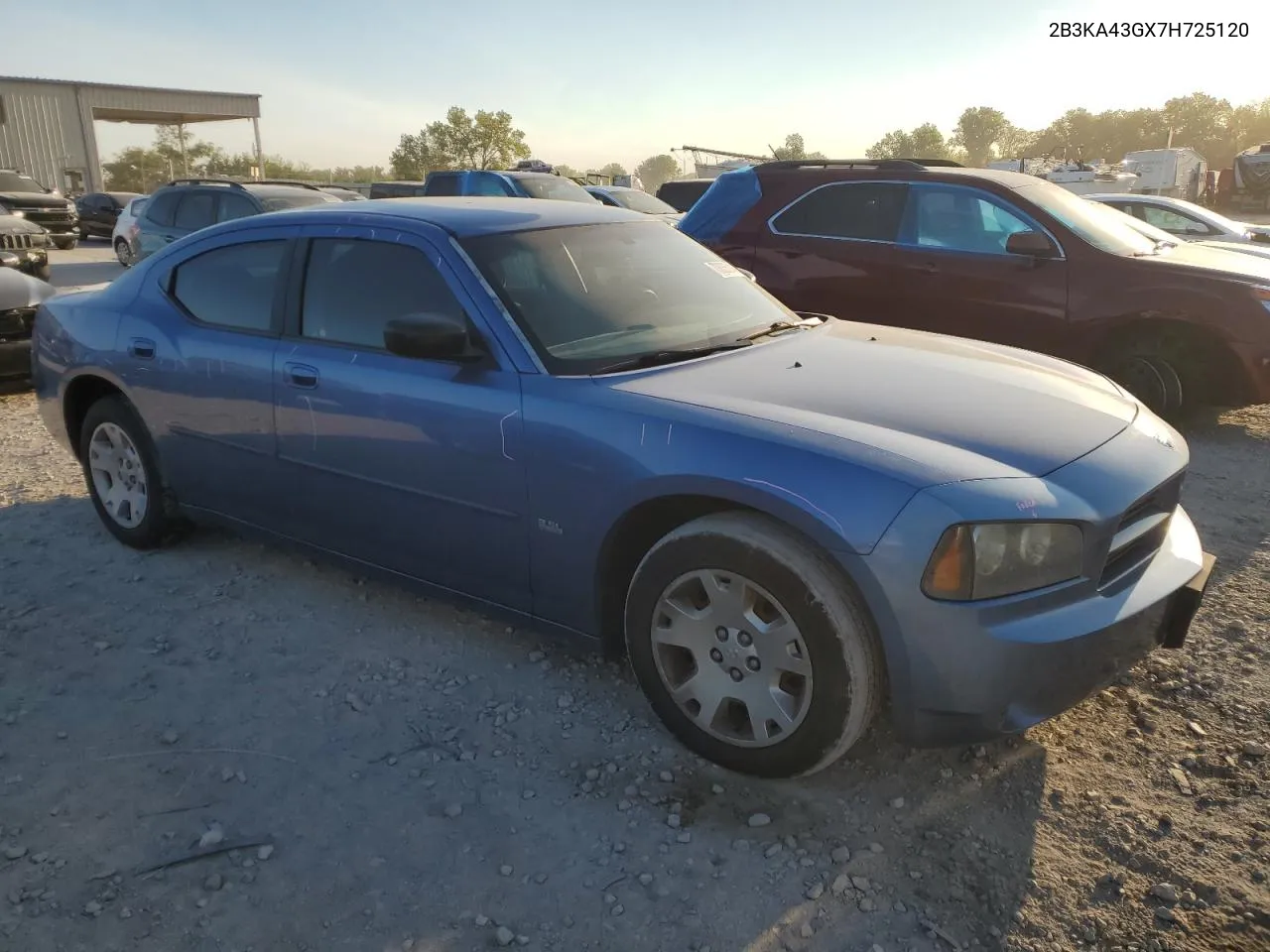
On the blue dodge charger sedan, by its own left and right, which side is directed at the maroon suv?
left

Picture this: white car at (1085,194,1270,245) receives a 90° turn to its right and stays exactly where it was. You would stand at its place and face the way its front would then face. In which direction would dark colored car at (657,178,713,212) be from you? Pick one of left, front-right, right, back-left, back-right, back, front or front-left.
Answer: back-right

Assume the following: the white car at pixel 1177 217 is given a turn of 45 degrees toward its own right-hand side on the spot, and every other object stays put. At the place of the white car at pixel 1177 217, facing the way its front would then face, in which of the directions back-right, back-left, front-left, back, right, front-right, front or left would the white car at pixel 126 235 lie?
back-right

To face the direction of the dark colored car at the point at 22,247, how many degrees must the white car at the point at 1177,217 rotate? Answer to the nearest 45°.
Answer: approximately 180°

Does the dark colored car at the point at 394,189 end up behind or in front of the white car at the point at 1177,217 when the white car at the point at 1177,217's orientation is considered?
behind

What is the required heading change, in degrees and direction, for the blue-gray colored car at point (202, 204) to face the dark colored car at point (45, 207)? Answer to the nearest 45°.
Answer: approximately 135° to its left

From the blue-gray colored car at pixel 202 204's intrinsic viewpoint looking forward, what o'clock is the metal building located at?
The metal building is roughly at 7 o'clock from the blue-gray colored car.

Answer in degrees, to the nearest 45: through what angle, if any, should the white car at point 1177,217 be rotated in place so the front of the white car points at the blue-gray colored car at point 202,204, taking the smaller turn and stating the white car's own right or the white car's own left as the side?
approximately 180°

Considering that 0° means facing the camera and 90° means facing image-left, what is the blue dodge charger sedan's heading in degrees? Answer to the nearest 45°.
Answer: approximately 315°

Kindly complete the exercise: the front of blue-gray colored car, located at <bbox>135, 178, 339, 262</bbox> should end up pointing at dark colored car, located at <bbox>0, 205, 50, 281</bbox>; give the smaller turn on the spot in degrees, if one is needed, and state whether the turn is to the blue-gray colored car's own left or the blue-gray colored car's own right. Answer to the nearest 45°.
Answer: approximately 180°

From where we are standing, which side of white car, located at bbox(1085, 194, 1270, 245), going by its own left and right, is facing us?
right

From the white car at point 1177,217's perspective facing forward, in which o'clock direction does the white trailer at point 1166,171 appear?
The white trailer is roughly at 9 o'clock from the white car.

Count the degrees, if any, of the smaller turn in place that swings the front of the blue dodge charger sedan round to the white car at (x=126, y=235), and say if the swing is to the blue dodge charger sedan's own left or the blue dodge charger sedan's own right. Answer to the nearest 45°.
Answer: approximately 180°

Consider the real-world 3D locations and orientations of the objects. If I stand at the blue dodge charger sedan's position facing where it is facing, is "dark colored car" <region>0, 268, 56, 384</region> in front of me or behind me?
behind
